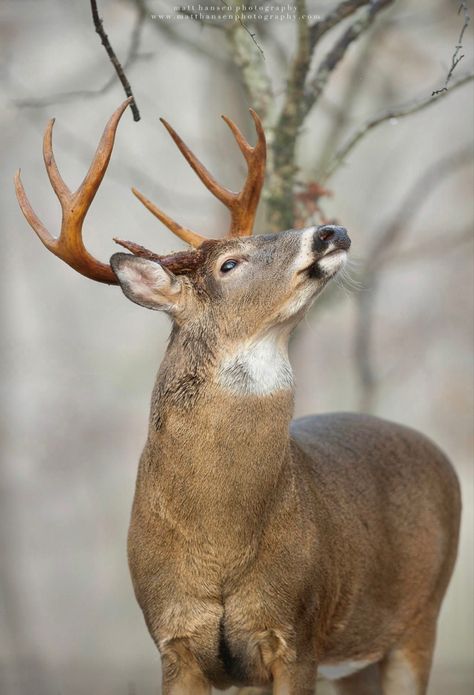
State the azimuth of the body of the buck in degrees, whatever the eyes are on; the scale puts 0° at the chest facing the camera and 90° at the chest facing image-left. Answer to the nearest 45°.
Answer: approximately 45°

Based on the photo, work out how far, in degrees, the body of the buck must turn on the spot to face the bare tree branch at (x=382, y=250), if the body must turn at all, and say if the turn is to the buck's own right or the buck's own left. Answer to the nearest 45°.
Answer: approximately 135° to the buck's own right
